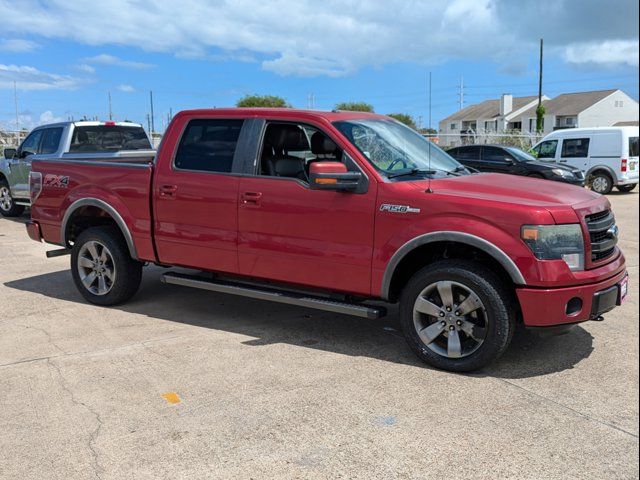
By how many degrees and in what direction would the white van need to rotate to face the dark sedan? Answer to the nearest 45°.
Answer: approximately 90° to its left

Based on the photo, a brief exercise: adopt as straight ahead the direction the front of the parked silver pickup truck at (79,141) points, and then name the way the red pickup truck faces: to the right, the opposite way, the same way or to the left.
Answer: the opposite way

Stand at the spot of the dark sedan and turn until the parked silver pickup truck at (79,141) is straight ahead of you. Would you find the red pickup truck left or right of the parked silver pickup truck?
left

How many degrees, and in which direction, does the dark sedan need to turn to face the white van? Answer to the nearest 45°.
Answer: approximately 90° to its left

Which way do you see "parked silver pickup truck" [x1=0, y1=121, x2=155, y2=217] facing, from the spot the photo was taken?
facing away from the viewer and to the left of the viewer

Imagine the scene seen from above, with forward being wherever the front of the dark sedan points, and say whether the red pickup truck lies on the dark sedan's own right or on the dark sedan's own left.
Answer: on the dark sedan's own right

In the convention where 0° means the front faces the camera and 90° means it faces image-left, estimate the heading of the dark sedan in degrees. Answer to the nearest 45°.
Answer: approximately 315°

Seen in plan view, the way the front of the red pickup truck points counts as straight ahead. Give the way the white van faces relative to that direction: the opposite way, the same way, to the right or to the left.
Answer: the opposite way

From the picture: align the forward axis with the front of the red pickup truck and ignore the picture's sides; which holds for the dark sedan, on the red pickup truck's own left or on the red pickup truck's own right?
on the red pickup truck's own left
